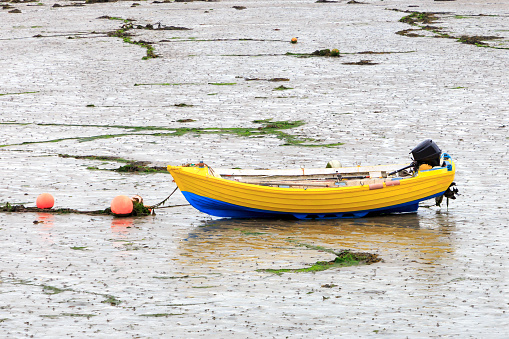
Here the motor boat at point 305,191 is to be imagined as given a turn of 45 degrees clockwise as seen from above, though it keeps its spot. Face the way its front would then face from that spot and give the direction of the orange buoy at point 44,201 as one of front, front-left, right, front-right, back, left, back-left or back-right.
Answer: front-left

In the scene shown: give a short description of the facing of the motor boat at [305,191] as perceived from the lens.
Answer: facing to the left of the viewer

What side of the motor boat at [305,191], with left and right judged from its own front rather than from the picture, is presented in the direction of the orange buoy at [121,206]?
front
